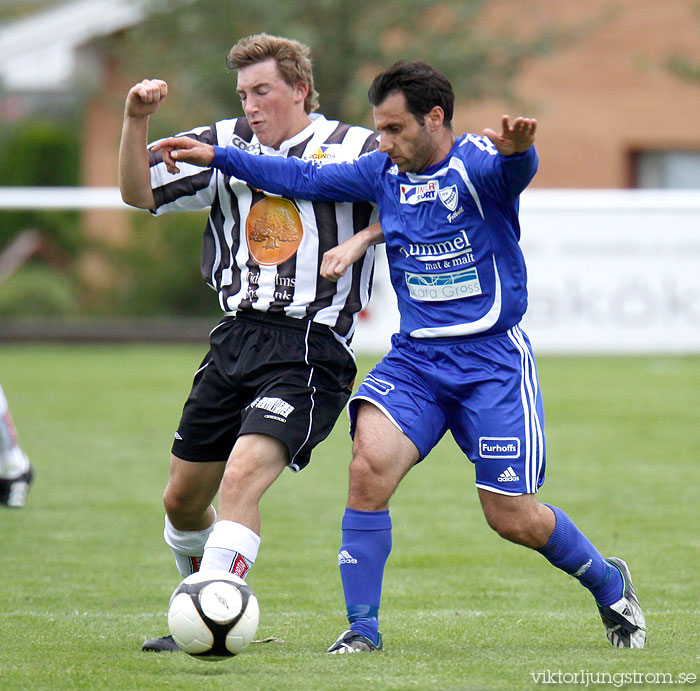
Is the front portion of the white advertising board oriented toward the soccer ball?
yes

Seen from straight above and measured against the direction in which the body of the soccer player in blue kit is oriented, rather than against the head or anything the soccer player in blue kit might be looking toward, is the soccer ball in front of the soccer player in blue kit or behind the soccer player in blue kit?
in front

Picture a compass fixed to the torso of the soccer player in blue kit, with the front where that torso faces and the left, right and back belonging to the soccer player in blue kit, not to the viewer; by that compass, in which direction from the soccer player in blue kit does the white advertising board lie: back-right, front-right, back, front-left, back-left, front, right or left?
back-right

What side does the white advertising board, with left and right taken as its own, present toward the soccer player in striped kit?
front

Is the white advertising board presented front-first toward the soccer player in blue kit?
yes

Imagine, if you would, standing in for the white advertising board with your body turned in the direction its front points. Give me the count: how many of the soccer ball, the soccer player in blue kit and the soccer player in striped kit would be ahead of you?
3

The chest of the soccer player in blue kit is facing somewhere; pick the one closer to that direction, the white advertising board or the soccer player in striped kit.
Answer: the soccer player in striped kit

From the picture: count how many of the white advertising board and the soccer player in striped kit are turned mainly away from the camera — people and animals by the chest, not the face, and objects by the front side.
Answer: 0

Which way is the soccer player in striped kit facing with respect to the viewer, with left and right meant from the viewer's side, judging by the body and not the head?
facing the viewer and to the left of the viewer

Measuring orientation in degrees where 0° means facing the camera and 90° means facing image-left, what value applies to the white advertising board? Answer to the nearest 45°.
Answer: approximately 0°
